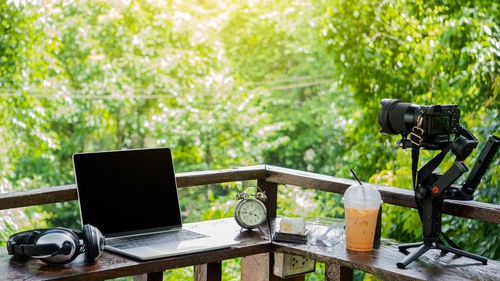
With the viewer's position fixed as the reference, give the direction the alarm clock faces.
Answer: facing the viewer

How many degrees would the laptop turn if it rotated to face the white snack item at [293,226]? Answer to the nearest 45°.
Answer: approximately 45° to its left

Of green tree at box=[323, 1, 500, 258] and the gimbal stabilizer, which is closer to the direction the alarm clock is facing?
the gimbal stabilizer

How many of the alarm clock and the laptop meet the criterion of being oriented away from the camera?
0

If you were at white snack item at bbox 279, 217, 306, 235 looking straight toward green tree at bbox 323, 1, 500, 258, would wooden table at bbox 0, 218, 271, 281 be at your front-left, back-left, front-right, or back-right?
back-left

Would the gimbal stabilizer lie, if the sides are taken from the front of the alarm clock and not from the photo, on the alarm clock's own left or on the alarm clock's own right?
on the alarm clock's own left
